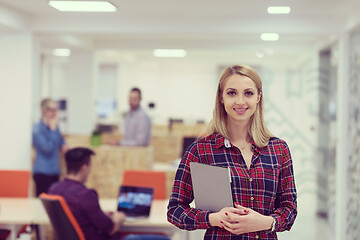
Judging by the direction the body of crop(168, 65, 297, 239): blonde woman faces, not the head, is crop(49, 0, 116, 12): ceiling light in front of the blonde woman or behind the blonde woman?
behind

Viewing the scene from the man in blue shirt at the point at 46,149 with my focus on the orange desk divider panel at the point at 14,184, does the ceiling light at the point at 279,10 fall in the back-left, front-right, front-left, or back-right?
front-left

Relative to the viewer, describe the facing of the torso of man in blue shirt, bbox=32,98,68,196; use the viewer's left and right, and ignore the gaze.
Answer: facing the viewer and to the right of the viewer

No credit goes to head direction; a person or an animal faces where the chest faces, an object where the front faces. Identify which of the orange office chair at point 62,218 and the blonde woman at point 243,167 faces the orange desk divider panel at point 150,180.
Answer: the orange office chair at point 62,218

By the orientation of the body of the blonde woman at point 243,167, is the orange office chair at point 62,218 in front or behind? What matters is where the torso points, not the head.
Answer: behind

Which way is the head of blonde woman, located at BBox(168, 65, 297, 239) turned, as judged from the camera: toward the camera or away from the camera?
toward the camera

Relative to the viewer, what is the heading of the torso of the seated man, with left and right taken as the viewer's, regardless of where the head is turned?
facing away from the viewer and to the right of the viewer

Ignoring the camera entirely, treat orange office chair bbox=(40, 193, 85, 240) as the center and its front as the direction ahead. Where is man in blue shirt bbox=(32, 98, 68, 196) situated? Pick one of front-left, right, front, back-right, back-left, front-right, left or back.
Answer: front-left

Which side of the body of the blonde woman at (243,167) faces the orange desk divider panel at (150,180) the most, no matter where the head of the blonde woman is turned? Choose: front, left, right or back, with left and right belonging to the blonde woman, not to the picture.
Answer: back

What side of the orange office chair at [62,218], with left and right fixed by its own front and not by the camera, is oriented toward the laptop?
front

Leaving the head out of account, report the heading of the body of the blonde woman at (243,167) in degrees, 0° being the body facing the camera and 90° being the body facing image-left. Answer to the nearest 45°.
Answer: approximately 0°
